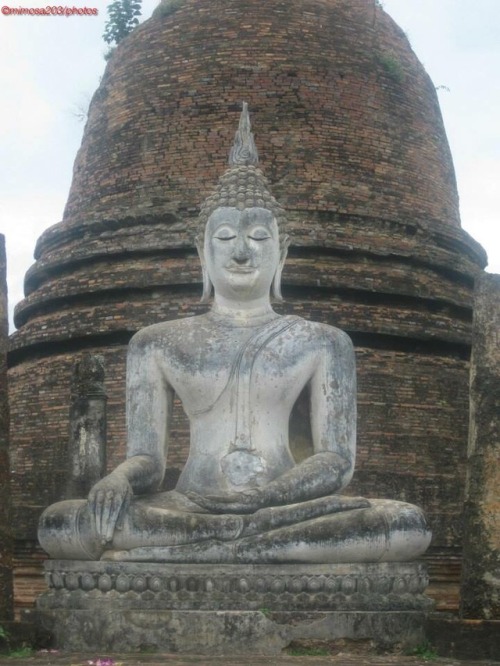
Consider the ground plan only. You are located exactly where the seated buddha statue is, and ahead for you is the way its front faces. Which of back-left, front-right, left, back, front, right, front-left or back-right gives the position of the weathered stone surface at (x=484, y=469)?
back-left

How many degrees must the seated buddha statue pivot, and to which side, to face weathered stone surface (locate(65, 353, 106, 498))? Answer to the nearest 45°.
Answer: approximately 180°

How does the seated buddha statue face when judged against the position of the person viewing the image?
facing the viewer

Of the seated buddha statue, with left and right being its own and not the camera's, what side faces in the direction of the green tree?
back

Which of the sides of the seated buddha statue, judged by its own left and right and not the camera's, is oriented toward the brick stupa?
back
